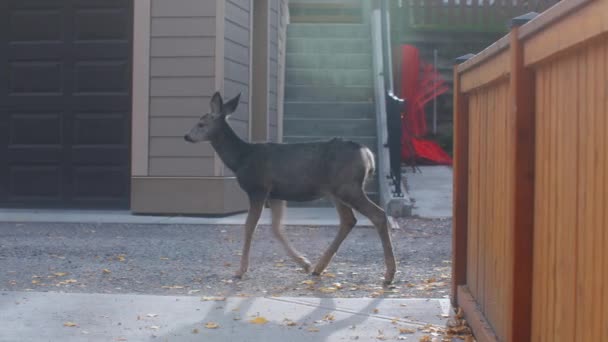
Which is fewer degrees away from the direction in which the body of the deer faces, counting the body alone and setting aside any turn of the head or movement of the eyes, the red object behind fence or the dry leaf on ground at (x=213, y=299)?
the dry leaf on ground

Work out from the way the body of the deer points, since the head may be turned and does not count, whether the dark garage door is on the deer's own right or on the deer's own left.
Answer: on the deer's own right

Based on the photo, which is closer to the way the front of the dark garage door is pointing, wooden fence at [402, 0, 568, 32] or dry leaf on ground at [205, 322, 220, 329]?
the dry leaf on ground

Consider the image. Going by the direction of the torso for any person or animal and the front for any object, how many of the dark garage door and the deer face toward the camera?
1

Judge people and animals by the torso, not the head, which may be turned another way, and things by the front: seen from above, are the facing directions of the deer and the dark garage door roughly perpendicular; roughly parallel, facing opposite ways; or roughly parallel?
roughly perpendicular

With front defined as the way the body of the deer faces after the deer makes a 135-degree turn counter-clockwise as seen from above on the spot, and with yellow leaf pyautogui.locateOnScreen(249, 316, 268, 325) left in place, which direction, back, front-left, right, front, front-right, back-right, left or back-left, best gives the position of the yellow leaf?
front-right

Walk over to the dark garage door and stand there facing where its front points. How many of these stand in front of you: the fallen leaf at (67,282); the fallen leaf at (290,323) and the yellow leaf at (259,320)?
3

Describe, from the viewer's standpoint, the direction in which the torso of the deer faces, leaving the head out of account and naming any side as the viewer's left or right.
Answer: facing to the left of the viewer

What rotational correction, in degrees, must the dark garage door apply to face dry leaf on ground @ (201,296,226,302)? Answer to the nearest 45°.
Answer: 0° — it already faces it

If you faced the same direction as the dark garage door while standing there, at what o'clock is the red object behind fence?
The red object behind fence is roughly at 8 o'clock from the dark garage door.

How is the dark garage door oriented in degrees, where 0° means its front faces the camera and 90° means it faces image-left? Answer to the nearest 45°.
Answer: approximately 0°

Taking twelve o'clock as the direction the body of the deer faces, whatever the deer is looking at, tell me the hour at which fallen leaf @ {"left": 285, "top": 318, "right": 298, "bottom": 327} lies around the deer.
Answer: The fallen leaf is roughly at 9 o'clock from the deer.

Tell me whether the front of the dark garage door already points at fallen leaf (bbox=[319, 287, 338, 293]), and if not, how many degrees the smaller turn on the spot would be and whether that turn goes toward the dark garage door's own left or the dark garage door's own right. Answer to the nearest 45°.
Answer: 0° — it already faces it
